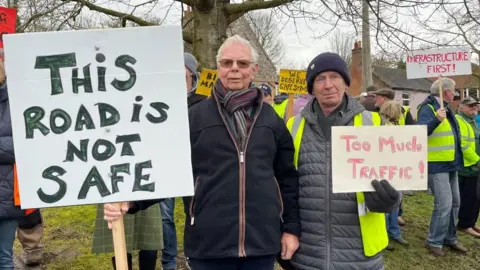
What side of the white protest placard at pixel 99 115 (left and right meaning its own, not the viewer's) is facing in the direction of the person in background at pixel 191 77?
back

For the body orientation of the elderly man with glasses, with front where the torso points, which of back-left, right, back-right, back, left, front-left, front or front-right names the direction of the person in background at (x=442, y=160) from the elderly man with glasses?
back-left

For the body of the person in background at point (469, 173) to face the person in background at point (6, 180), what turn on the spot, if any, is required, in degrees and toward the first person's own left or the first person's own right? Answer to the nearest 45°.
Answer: approximately 90° to the first person's own right

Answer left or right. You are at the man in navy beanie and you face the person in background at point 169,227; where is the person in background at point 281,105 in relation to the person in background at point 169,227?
right

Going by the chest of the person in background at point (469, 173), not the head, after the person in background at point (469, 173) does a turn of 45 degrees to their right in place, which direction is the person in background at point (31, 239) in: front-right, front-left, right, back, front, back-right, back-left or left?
front-right
